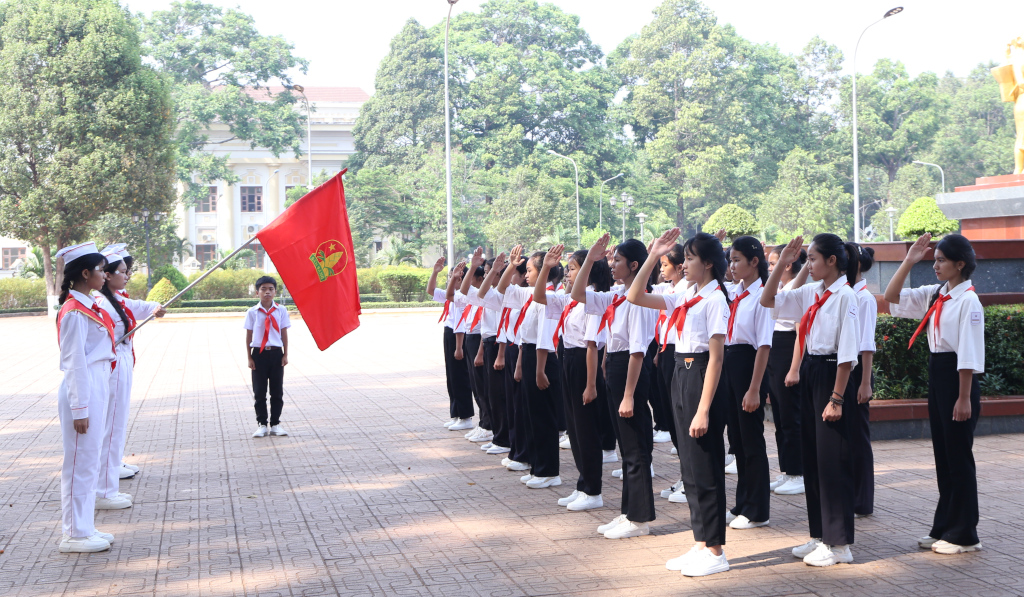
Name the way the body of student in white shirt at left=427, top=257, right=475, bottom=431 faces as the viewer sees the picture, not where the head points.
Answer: to the viewer's left

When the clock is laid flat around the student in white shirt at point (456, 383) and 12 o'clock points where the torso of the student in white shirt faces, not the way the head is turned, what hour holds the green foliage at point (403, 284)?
The green foliage is roughly at 3 o'clock from the student in white shirt.

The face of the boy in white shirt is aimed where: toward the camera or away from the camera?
toward the camera

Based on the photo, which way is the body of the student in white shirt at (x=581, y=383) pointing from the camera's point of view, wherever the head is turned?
to the viewer's left

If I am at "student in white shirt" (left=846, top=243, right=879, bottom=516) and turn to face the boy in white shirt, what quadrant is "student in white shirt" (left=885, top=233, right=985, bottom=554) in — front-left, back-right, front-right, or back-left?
back-left

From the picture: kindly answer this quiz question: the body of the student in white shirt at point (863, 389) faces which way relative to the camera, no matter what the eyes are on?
to the viewer's left

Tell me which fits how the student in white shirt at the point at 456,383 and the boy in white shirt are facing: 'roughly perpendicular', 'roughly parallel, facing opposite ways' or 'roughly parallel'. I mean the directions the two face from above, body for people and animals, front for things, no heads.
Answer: roughly perpendicular

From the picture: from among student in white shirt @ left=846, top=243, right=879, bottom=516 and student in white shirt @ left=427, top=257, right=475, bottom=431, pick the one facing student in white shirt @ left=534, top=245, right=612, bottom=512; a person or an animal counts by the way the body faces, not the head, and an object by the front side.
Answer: student in white shirt @ left=846, top=243, right=879, bottom=516

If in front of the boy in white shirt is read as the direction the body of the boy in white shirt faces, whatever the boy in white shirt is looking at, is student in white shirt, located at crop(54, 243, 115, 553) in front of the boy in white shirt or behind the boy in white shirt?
in front

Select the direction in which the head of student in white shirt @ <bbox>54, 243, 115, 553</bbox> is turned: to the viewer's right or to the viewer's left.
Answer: to the viewer's right

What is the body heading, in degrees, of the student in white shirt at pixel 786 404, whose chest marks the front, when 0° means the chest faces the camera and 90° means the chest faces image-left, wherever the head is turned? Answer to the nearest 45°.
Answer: approximately 90°

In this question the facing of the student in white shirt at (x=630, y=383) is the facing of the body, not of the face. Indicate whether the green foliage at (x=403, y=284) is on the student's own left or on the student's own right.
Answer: on the student's own right

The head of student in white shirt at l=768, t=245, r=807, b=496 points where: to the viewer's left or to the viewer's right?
to the viewer's left

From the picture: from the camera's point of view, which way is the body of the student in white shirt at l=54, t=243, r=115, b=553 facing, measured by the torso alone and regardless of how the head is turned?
to the viewer's right

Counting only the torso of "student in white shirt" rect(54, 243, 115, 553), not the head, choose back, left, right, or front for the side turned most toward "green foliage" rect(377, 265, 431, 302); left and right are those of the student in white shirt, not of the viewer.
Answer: left

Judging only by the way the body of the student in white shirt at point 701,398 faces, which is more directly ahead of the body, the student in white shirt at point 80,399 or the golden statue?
the student in white shirt

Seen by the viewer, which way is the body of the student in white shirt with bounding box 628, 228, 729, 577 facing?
to the viewer's left
